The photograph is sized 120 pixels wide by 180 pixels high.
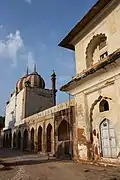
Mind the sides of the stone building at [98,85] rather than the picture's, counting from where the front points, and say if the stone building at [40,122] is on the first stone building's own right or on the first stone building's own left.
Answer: on the first stone building's own right

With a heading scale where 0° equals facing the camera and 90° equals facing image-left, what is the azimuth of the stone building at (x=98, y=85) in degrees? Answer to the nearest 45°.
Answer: approximately 45°
